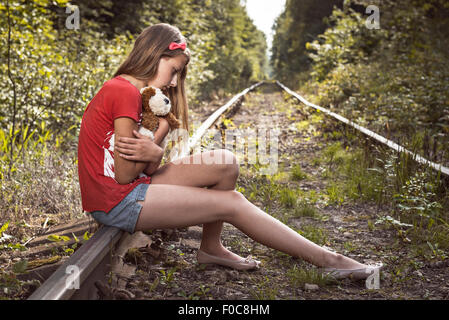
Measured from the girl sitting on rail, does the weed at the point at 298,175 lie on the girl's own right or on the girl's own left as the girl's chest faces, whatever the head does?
on the girl's own left

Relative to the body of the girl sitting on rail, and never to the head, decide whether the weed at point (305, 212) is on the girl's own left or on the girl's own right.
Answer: on the girl's own left

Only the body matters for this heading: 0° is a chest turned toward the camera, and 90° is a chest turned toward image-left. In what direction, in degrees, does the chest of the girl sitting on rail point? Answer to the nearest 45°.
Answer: approximately 270°

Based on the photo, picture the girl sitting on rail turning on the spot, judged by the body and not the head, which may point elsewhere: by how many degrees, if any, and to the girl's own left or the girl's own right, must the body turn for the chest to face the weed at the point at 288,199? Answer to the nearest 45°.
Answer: approximately 45° to the girl's own left

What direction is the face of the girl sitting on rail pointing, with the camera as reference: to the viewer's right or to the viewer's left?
to the viewer's right
